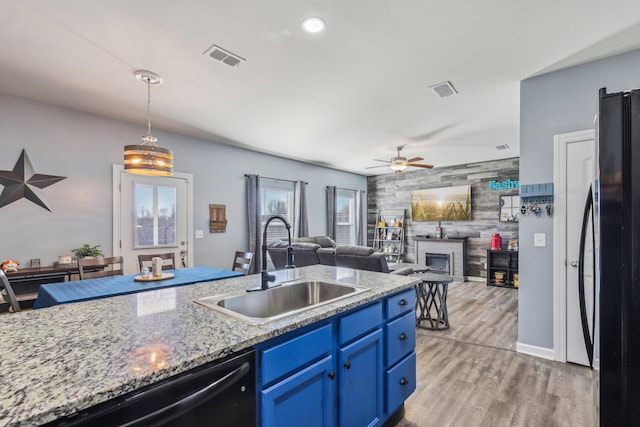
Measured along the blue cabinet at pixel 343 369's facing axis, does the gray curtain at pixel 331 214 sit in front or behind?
behind

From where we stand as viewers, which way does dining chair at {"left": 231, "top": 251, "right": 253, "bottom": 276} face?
facing the viewer and to the left of the viewer

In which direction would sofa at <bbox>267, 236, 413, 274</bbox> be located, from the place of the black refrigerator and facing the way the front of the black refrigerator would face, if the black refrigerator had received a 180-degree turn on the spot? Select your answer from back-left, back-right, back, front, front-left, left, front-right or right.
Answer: back-left

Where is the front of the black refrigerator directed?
to the viewer's left

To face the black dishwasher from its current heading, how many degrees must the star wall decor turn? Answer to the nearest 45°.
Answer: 0° — it already faces it

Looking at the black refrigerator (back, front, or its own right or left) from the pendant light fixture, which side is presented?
front

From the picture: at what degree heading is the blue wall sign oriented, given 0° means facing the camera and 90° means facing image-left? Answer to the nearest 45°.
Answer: approximately 0°

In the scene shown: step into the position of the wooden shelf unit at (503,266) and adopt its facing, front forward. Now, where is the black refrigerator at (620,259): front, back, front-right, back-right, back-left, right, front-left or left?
front

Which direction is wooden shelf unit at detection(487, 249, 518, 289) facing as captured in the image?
toward the camera

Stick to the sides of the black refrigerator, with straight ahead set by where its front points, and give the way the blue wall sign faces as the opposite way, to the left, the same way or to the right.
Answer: to the left

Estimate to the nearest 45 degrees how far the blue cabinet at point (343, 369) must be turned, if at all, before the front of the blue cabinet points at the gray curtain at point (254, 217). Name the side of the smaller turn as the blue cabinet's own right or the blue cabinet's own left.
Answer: approximately 135° to the blue cabinet's own left

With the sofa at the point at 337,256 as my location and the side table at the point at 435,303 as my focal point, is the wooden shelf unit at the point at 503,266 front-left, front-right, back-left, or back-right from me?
front-left

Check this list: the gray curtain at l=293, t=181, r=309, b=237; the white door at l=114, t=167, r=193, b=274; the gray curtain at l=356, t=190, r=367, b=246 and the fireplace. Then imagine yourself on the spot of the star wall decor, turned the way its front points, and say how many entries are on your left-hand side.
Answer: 4

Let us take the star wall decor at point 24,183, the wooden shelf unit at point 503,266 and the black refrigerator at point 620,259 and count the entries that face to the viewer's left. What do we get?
1

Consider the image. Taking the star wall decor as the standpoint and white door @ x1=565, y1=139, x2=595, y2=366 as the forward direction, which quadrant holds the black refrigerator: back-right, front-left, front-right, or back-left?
front-right

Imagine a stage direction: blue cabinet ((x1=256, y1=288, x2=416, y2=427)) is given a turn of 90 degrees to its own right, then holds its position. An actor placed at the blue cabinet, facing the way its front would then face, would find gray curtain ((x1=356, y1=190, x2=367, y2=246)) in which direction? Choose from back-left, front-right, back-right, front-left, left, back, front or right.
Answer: back-right

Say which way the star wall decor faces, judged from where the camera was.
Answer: facing the viewer
